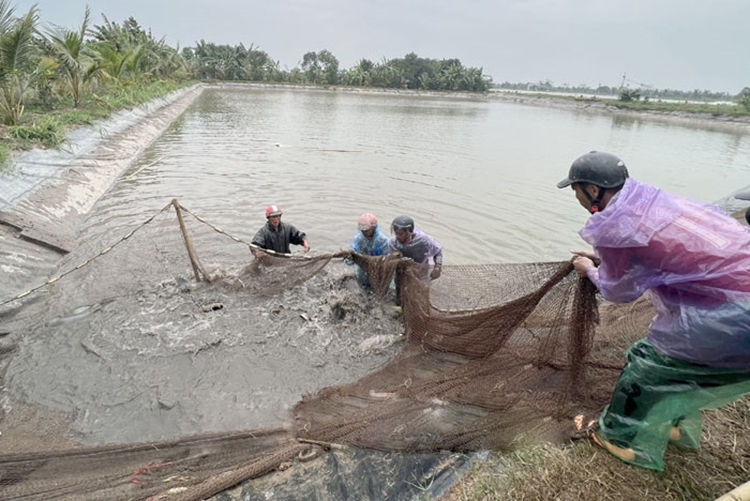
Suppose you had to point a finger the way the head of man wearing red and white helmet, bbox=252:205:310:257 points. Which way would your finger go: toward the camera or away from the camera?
toward the camera

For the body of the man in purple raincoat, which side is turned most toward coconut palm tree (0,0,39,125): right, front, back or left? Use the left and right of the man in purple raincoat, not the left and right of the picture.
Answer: front

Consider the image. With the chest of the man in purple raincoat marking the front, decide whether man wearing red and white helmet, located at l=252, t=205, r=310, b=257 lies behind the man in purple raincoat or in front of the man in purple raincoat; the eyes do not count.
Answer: in front

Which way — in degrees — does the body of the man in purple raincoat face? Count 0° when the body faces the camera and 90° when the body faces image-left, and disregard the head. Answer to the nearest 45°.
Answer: approximately 90°

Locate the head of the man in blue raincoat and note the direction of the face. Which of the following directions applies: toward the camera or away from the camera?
toward the camera

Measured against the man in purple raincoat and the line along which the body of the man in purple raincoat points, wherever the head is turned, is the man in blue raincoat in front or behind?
in front

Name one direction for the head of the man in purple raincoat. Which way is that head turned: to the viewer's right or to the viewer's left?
to the viewer's left
